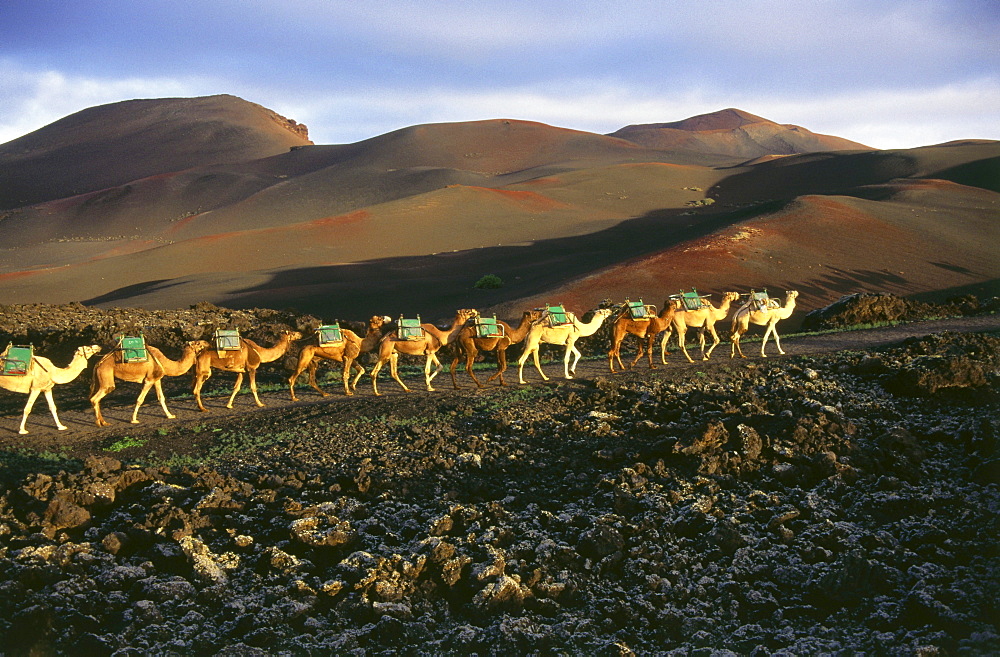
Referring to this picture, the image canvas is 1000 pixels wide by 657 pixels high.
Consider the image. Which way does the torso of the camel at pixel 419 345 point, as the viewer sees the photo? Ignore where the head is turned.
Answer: to the viewer's right

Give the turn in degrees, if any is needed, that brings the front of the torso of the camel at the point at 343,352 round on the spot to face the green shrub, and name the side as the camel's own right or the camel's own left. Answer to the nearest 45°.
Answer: approximately 90° to the camel's own left

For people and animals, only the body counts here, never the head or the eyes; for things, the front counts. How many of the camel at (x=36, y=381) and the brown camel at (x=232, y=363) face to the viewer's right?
2

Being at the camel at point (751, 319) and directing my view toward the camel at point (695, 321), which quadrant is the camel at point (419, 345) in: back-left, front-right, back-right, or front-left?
front-left

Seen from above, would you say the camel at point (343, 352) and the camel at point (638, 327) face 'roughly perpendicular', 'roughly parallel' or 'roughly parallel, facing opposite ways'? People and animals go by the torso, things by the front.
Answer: roughly parallel

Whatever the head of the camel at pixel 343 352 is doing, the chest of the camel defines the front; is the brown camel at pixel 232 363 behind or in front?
behind

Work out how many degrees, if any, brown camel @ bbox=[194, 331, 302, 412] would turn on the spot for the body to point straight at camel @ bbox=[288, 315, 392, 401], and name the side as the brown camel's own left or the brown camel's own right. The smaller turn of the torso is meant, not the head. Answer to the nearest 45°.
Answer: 0° — it already faces it

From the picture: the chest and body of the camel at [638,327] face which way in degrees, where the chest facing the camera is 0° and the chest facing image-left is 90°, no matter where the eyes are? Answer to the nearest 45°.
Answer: approximately 270°

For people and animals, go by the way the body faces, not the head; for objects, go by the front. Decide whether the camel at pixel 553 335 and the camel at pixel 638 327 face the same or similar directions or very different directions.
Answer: same or similar directions

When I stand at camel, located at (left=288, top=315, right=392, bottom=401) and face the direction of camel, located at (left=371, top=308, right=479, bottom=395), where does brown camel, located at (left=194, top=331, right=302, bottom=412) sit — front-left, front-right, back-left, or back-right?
back-right

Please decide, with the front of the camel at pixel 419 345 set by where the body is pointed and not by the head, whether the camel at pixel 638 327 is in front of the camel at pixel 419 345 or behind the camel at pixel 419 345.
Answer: in front

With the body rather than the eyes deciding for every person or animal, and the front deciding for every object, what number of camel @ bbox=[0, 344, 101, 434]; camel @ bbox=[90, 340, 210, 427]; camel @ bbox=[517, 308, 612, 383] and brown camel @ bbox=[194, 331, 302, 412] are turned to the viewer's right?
4

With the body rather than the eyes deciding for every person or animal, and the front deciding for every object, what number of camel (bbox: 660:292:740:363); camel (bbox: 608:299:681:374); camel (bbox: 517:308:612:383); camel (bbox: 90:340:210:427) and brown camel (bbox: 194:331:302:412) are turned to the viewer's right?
5

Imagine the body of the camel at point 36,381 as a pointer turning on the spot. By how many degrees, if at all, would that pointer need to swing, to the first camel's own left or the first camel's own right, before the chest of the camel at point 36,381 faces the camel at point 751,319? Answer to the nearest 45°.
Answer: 0° — it already faces it

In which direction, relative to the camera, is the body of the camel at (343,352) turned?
to the viewer's right

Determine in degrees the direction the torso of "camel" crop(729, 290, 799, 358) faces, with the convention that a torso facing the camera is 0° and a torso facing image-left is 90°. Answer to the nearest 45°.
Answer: approximately 270°

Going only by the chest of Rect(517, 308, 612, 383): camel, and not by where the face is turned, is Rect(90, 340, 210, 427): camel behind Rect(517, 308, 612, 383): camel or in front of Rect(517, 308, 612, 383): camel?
behind
